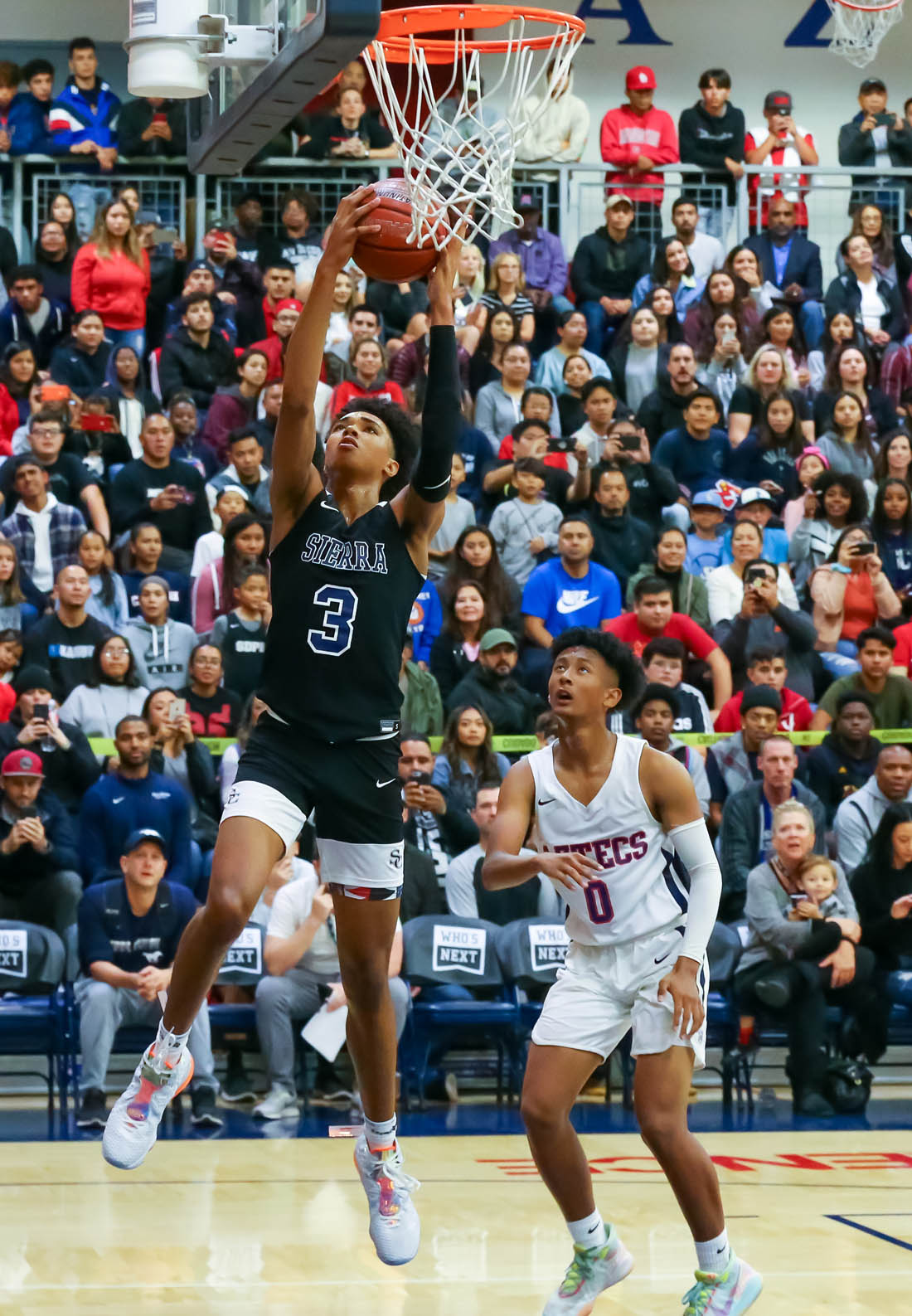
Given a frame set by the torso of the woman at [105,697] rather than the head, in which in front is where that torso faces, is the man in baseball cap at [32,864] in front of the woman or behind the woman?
in front

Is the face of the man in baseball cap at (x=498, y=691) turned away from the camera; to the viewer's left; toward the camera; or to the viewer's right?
toward the camera

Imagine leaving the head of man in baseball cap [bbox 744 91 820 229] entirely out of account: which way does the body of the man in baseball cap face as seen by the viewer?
toward the camera

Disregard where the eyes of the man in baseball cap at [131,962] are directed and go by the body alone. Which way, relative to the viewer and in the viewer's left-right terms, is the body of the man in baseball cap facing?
facing the viewer

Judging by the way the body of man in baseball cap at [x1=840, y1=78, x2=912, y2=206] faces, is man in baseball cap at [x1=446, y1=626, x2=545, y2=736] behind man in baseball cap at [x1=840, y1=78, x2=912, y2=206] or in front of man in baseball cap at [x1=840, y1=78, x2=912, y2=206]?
in front

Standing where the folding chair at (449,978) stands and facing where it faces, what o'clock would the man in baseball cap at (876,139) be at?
The man in baseball cap is roughly at 7 o'clock from the folding chair.

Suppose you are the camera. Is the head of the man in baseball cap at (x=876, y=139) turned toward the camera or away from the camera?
toward the camera

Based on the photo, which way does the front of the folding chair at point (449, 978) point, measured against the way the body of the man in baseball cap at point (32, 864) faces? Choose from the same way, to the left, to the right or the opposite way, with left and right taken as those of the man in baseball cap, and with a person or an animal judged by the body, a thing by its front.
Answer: the same way

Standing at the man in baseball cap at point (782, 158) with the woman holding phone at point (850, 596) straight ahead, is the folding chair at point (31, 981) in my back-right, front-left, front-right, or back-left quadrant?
front-right

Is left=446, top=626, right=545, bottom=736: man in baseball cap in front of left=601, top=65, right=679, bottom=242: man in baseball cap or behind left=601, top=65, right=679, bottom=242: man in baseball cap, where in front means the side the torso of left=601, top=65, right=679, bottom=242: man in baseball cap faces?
in front

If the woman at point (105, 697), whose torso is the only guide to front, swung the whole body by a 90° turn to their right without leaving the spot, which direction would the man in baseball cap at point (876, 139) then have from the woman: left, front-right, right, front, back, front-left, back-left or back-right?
back-right

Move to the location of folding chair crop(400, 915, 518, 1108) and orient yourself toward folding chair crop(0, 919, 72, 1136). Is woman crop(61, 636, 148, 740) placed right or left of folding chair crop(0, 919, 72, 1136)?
right

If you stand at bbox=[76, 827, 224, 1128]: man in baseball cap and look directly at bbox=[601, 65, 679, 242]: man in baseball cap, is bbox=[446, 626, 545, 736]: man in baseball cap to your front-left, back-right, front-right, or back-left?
front-right

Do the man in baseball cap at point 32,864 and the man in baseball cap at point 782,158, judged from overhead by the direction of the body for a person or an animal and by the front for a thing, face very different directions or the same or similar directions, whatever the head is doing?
same or similar directions

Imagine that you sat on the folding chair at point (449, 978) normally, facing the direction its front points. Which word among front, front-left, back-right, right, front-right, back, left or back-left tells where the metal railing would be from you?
back

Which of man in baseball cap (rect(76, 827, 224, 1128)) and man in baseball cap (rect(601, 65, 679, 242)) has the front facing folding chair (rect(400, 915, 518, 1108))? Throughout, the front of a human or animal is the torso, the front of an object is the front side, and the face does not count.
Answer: man in baseball cap (rect(601, 65, 679, 242))

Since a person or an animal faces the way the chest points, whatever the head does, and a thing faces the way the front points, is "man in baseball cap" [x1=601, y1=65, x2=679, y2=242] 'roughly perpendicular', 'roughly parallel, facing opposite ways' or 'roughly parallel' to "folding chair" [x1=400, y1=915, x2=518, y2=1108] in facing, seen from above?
roughly parallel

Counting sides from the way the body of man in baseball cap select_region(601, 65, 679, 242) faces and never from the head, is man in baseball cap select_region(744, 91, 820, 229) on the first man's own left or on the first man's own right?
on the first man's own left
